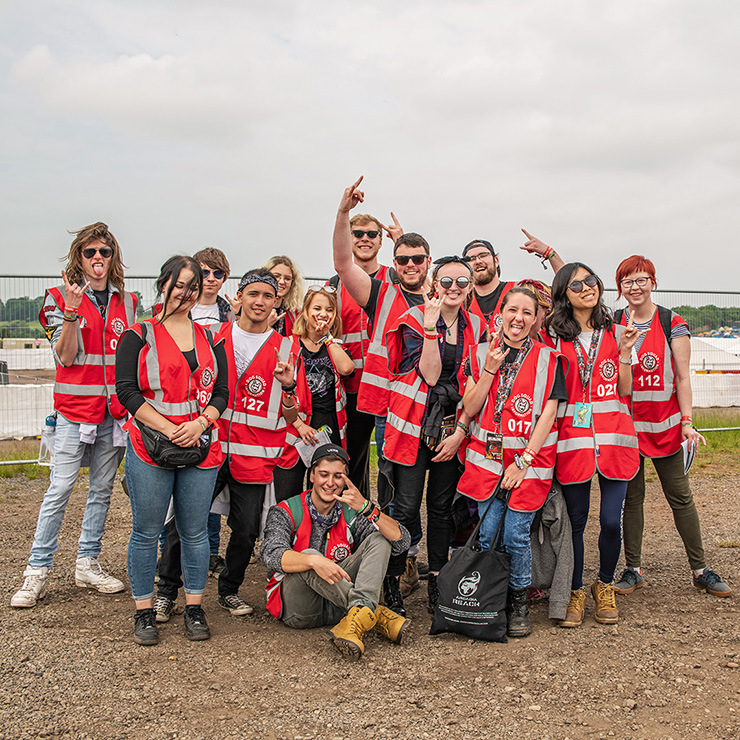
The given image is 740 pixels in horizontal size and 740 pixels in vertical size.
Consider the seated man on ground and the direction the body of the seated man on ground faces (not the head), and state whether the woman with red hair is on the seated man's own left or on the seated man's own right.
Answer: on the seated man's own left

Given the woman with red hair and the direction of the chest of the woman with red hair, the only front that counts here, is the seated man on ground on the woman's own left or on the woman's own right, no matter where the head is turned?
on the woman's own right

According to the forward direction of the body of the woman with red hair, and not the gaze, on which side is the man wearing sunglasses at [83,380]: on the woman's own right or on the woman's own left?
on the woman's own right

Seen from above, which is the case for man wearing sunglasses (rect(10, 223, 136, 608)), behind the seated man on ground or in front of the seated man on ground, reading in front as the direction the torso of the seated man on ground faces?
behind

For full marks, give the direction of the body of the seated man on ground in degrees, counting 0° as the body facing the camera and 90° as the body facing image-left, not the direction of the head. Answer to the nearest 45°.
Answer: approximately 315°

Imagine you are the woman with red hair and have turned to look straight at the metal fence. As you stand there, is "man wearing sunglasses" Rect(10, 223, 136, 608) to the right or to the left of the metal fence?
left
